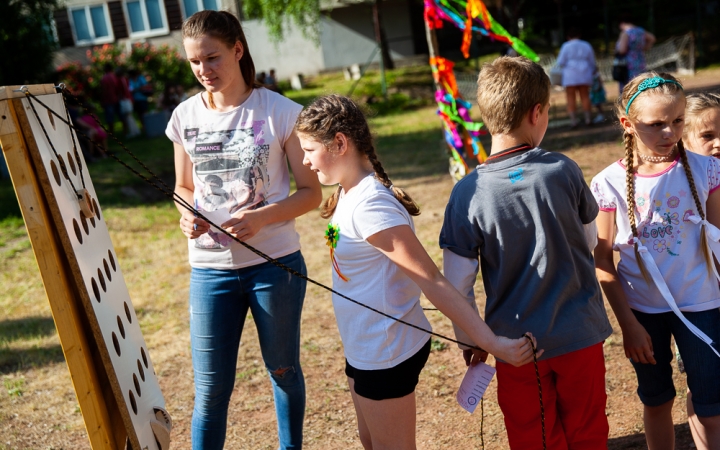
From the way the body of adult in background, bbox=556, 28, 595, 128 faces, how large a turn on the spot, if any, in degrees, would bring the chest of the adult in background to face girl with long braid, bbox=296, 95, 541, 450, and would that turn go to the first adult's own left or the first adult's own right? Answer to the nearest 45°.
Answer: approximately 180°

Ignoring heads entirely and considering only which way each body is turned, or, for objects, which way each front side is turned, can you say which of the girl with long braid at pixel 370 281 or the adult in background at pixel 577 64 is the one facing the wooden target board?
the girl with long braid

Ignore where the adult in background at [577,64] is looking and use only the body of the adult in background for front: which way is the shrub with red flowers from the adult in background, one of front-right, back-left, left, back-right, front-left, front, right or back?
front-left

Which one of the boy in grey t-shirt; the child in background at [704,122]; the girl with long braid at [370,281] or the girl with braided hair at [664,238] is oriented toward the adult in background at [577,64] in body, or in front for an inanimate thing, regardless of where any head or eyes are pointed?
the boy in grey t-shirt

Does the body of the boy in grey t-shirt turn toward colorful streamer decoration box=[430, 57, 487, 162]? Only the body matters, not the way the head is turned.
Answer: yes

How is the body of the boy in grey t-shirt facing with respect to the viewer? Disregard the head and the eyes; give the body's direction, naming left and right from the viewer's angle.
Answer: facing away from the viewer

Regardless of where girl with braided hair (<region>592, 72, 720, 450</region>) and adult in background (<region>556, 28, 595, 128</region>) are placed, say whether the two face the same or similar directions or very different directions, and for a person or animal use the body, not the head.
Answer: very different directions

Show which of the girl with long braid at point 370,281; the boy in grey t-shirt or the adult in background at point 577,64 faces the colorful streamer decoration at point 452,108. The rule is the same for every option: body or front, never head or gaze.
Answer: the boy in grey t-shirt

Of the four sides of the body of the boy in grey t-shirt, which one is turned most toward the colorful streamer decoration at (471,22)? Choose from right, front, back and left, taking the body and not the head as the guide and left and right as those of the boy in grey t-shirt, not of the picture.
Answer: front

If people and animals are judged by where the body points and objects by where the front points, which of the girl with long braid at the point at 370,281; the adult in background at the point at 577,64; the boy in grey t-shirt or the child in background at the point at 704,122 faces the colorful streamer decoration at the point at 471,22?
the boy in grey t-shirt

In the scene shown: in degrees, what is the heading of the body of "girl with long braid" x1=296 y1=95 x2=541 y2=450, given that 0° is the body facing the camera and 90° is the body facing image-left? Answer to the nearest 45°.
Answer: approximately 90°

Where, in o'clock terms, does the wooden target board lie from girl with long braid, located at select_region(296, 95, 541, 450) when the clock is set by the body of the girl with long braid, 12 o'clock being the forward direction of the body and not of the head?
The wooden target board is roughly at 12 o'clock from the girl with long braid.

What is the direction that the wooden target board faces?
to the viewer's right

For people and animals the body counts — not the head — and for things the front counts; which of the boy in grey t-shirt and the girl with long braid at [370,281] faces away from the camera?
the boy in grey t-shirt

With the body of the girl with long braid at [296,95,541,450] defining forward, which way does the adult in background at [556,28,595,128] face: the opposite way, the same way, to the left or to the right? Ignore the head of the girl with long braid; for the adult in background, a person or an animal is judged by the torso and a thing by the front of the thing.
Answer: to the right

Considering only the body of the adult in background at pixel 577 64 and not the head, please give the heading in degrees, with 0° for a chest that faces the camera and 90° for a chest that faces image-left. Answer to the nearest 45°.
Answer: approximately 180°
